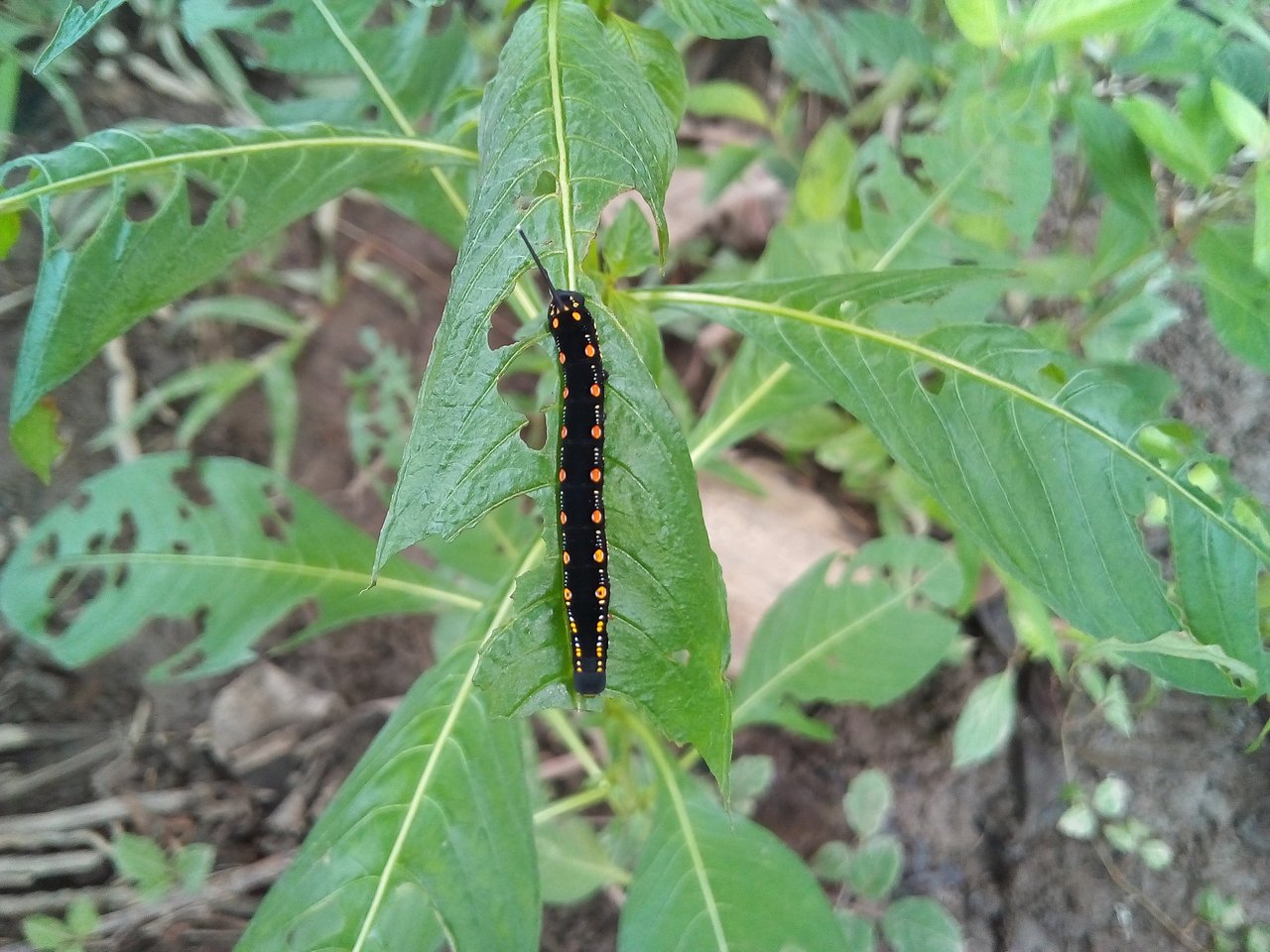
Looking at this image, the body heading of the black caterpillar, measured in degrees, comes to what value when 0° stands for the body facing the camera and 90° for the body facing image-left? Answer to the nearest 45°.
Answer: approximately 0°

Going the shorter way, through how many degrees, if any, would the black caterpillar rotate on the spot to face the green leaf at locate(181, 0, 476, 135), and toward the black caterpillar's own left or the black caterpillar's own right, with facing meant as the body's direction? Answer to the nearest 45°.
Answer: approximately 180°
